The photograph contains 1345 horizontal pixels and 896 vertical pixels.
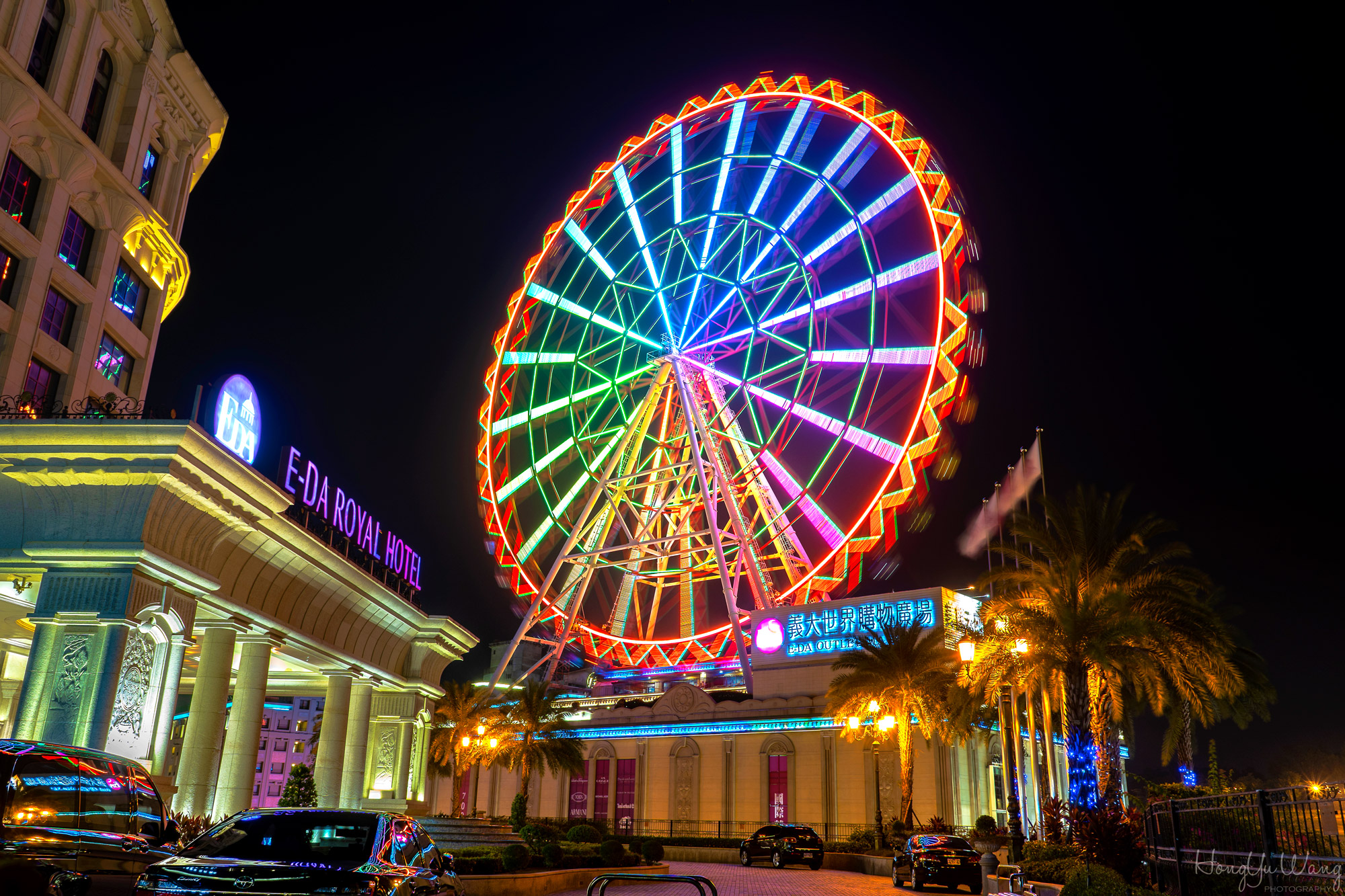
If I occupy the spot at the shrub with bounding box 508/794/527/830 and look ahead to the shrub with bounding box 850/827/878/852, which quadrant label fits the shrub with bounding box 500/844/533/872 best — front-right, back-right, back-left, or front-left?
front-right

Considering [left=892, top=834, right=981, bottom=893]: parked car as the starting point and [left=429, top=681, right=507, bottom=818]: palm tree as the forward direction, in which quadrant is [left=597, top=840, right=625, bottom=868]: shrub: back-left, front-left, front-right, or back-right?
front-left

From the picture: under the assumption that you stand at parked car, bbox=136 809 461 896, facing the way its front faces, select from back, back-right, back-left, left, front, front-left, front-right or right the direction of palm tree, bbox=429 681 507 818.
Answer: front-left

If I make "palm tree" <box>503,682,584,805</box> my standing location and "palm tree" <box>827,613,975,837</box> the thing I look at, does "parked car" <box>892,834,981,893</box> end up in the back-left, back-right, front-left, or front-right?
front-right

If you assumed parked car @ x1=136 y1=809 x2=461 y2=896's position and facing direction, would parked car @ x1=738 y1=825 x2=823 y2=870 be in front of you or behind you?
in front

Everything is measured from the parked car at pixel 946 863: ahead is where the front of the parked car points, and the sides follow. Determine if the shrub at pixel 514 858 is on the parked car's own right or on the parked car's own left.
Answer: on the parked car's own left

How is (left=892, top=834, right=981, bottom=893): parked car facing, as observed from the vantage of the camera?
facing away from the viewer and to the left of the viewer

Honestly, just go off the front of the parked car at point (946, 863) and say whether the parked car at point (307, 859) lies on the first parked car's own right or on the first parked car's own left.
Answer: on the first parked car's own left

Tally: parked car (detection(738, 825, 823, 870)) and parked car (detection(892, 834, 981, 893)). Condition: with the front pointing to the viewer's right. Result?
0

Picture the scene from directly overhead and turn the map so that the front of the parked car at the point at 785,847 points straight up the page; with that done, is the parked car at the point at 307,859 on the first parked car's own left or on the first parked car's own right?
on the first parked car's own left

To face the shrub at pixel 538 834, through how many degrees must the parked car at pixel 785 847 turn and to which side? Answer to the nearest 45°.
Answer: approximately 45° to its left

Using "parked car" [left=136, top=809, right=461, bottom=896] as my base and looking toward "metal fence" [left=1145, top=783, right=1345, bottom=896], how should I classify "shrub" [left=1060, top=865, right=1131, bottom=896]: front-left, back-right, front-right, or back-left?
front-left

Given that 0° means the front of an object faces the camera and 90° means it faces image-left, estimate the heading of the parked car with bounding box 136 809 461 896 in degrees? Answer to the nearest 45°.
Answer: approximately 225°
